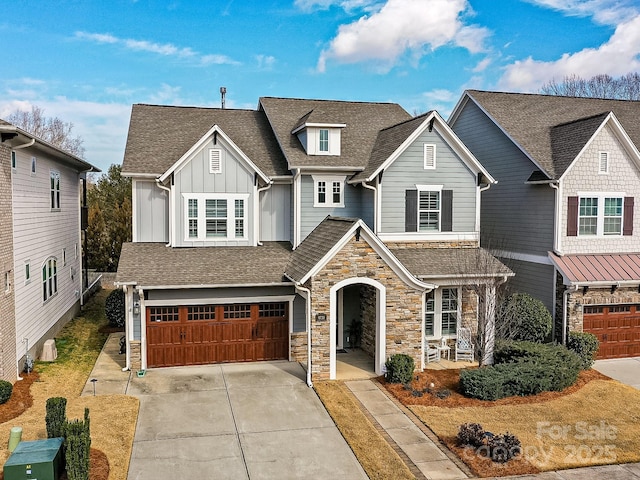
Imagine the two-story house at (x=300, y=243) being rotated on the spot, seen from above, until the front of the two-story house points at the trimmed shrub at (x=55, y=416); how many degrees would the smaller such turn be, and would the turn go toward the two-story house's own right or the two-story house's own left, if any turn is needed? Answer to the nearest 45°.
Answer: approximately 45° to the two-story house's own right

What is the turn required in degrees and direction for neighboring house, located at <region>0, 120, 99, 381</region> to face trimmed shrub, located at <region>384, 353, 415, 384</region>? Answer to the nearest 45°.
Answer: approximately 45° to its left

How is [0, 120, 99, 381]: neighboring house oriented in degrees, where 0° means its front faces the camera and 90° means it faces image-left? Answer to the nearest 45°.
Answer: approximately 0°

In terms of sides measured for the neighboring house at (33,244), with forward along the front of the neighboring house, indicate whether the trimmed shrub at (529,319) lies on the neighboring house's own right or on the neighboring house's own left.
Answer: on the neighboring house's own left

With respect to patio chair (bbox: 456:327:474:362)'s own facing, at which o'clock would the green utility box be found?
The green utility box is roughly at 1 o'clock from the patio chair.

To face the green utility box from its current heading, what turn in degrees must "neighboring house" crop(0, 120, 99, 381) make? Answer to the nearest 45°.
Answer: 0° — it already faces it

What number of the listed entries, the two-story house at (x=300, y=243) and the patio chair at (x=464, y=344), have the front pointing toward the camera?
2

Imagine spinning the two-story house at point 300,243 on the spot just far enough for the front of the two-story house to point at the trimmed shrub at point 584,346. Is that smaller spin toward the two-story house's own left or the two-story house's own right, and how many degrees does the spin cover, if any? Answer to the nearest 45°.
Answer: approximately 90° to the two-story house's own left
